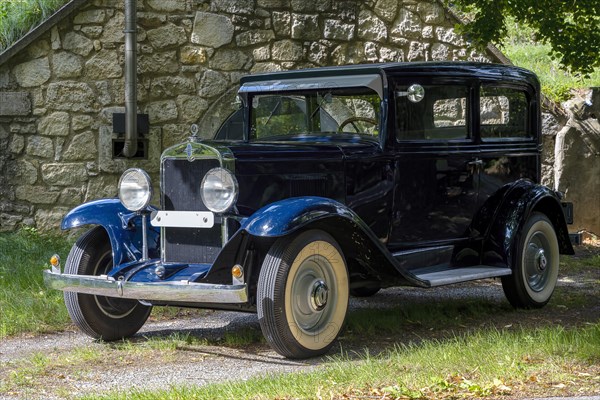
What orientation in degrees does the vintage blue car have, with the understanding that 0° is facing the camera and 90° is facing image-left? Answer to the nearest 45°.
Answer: approximately 45°

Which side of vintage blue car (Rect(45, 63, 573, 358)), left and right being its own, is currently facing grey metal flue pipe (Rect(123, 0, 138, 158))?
right
